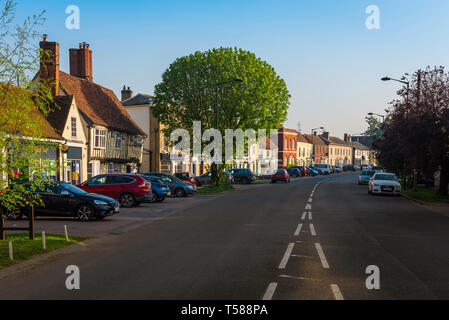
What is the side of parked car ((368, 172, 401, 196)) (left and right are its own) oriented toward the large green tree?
right

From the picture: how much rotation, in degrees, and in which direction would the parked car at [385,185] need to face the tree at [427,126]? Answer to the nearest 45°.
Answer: approximately 45° to its left

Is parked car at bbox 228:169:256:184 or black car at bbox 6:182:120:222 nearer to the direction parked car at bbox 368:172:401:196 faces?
the black car

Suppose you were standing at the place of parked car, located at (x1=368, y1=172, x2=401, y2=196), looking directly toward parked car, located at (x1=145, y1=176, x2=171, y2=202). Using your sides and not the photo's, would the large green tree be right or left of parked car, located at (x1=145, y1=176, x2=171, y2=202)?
right

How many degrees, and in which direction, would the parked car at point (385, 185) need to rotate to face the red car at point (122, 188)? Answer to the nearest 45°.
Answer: approximately 45° to its right

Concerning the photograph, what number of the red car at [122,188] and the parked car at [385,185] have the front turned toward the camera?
1

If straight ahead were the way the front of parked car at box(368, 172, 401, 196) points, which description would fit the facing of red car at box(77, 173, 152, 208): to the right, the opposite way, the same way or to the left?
to the right

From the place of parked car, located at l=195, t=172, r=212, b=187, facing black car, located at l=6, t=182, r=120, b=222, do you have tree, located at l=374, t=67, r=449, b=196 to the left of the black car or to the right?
left

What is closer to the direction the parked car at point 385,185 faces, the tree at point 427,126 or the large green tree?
the tree

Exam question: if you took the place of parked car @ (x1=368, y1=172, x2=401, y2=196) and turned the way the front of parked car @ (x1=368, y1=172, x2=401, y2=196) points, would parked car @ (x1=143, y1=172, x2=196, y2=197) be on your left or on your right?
on your right

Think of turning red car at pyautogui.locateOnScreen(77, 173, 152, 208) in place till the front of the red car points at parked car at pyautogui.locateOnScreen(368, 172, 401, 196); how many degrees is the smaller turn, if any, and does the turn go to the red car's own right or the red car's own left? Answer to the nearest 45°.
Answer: approximately 135° to the red car's own right

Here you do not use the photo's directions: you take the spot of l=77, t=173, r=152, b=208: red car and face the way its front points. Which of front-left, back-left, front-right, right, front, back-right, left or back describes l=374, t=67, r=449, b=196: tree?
back-right
